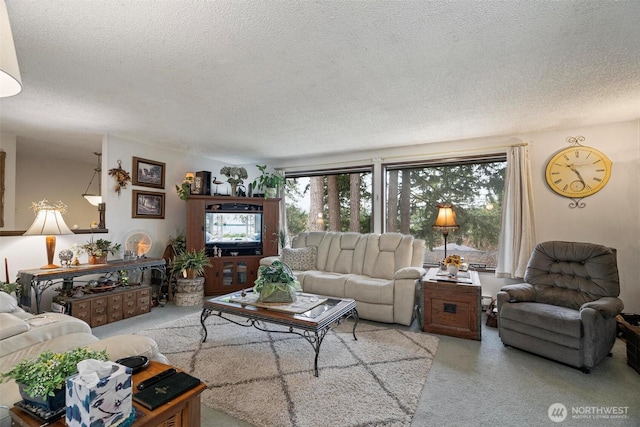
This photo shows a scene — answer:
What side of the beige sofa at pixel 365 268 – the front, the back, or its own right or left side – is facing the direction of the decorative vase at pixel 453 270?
left

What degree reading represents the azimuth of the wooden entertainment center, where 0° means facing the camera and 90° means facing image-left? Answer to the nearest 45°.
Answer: approximately 0°

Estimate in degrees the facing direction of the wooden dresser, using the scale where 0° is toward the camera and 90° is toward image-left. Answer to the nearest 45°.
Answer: approximately 315°

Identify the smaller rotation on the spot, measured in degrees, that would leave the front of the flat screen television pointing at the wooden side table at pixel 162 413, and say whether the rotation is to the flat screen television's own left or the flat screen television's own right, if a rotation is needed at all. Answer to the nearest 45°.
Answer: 0° — it already faces it

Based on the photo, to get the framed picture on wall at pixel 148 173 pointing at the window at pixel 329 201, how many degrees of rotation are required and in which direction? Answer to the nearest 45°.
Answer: approximately 45° to its left

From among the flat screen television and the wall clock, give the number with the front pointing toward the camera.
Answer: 2

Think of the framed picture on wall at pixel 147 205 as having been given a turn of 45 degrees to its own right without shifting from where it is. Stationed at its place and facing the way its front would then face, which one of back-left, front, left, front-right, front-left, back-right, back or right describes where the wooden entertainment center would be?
left

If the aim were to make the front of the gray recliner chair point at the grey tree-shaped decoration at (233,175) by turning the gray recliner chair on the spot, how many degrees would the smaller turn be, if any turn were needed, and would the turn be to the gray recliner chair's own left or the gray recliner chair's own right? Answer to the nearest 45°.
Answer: approximately 45° to the gray recliner chair's own right

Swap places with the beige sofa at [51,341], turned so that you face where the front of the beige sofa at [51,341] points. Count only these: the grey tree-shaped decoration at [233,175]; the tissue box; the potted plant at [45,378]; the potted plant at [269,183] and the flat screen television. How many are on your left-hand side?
3

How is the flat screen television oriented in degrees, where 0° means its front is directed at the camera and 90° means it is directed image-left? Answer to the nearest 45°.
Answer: approximately 0°

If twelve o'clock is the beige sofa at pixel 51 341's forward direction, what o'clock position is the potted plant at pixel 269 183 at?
The potted plant is roughly at 9 o'clock from the beige sofa.

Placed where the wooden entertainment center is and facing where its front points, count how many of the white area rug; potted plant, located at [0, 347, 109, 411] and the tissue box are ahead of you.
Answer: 3

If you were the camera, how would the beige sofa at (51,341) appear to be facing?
facing the viewer and to the right of the viewer
